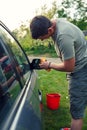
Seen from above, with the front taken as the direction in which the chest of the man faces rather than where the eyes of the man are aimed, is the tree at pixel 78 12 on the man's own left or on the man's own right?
on the man's own right

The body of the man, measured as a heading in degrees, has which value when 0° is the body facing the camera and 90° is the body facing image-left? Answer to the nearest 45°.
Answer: approximately 90°

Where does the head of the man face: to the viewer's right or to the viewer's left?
to the viewer's left
